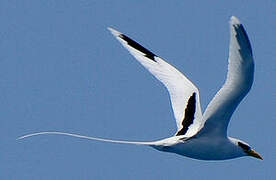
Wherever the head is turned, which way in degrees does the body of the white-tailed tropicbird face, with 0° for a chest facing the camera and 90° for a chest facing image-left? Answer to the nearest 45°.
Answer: approximately 270°
